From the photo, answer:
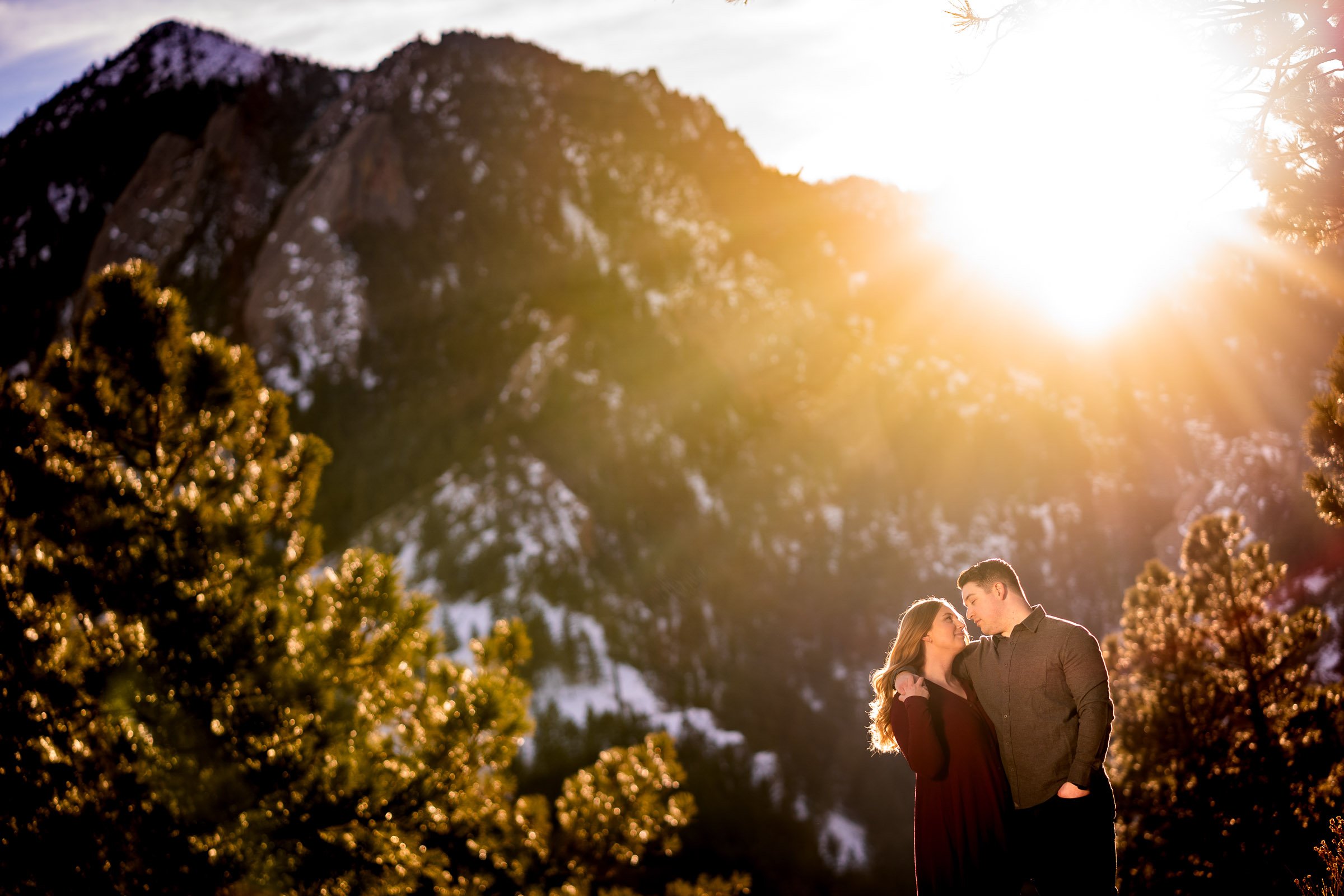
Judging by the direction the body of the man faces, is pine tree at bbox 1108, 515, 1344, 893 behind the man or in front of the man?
behind

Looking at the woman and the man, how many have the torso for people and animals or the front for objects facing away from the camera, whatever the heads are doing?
0

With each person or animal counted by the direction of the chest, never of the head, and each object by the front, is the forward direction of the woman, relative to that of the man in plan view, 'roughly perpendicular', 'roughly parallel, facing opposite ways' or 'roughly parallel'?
roughly perpendicular

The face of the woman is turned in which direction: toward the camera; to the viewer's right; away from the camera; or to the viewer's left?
to the viewer's right

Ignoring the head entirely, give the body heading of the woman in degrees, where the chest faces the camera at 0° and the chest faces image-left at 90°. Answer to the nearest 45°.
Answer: approximately 315°

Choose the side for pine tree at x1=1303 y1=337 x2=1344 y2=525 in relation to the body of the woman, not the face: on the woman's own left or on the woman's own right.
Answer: on the woman's own left

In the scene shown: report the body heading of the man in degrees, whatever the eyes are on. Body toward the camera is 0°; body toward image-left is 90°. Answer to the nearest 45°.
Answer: approximately 45°

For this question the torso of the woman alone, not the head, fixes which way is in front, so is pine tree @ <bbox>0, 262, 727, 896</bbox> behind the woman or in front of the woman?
behind
